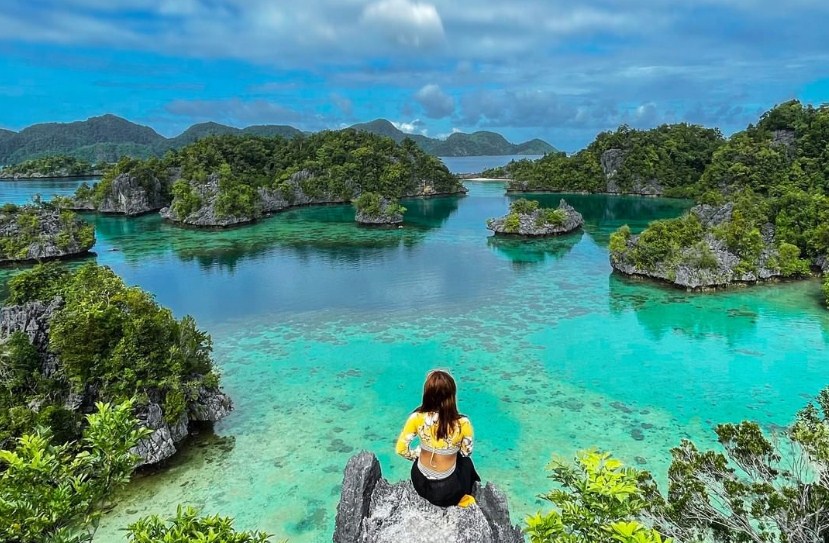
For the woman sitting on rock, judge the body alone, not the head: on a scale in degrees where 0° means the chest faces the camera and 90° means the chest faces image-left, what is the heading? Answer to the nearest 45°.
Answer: approximately 180°

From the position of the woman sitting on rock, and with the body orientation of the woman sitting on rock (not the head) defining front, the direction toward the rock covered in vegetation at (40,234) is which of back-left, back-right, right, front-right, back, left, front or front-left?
front-left

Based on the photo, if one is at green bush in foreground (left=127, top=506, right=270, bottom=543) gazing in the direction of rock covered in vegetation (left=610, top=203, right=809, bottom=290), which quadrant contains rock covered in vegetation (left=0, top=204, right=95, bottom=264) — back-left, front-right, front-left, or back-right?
front-left

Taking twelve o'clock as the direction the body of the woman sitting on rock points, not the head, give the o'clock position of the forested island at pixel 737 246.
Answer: The forested island is roughly at 1 o'clock from the woman sitting on rock.

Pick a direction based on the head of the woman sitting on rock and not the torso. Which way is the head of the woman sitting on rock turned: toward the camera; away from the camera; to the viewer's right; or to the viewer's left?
away from the camera

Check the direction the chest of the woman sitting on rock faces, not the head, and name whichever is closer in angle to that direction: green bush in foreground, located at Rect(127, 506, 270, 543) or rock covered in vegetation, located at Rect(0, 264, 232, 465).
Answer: the rock covered in vegetation

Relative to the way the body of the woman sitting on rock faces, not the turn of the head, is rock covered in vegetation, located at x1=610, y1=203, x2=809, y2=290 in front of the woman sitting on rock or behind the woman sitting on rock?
in front

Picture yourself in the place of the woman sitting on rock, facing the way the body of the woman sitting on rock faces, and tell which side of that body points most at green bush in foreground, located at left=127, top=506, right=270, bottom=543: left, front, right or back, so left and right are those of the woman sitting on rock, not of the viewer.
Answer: left

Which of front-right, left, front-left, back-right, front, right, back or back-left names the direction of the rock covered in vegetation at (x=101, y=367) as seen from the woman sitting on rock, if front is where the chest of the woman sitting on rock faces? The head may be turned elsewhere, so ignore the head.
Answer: front-left

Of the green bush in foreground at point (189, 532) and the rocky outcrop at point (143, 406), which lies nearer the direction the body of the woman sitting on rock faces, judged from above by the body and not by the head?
the rocky outcrop

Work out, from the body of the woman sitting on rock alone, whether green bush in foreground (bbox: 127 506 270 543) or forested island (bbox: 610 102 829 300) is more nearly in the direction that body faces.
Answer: the forested island
